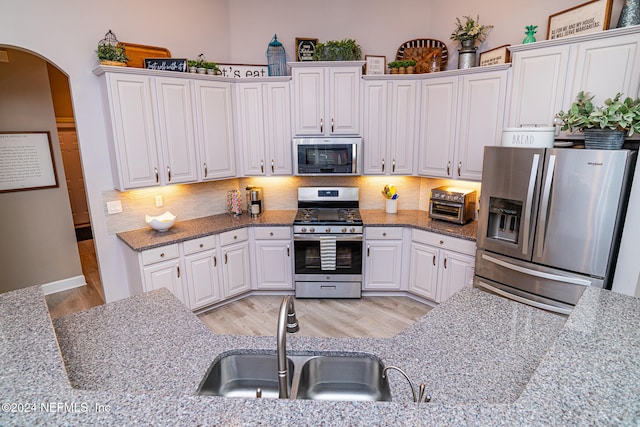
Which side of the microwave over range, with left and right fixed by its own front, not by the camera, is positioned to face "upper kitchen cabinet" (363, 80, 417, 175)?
left

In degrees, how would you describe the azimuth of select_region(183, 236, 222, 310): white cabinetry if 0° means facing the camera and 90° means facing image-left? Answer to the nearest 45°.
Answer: approximately 315°

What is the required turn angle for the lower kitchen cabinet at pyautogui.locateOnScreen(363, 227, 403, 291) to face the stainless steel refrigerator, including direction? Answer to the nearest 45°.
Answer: approximately 45° to its left

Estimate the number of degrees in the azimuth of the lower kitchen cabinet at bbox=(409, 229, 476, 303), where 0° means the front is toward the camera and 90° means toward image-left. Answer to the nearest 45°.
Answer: approximately 45°

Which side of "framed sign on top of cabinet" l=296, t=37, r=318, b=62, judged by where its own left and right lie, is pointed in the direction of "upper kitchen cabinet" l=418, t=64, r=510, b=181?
left

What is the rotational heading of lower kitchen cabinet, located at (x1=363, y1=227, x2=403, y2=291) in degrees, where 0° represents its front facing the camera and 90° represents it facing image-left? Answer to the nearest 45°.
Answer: approximately 0°
